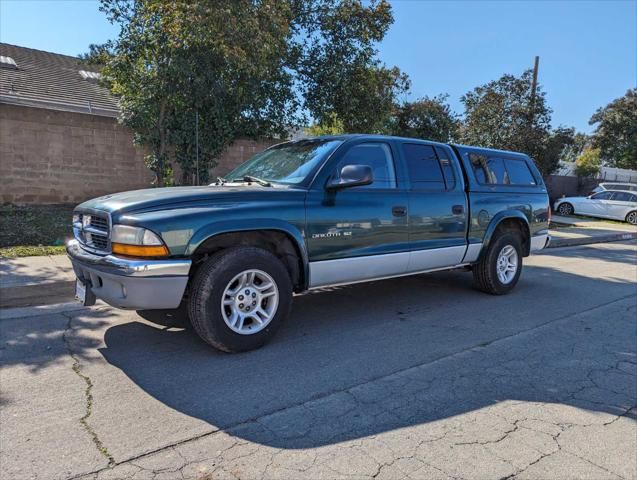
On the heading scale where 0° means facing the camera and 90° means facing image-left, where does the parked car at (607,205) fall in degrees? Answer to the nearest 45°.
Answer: approximately 135°

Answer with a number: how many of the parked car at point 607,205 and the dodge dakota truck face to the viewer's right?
0

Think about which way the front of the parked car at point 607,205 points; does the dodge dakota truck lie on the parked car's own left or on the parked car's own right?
on the parked car's own left

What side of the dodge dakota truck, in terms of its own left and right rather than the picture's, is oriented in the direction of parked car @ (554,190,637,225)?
back

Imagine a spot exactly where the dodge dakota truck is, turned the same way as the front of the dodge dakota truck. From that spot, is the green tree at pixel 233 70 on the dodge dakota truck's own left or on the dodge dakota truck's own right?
on the dodge dakota truck's own right

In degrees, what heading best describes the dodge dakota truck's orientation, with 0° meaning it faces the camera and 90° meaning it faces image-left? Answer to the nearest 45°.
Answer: approximately 45°

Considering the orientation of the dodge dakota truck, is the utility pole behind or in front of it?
behind

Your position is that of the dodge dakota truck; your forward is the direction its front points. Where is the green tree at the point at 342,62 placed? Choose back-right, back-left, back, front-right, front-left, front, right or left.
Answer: back-right
